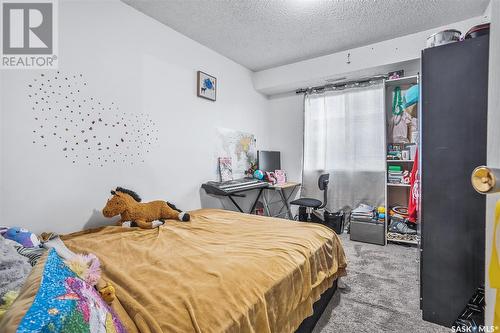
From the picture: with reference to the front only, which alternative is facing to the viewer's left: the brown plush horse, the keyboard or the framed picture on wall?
the brown plush horse

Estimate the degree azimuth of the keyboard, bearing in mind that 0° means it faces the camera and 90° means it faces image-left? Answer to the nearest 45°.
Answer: approximately 315°

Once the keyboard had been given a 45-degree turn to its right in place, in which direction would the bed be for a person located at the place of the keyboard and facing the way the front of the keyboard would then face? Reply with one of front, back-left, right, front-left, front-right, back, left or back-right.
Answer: front

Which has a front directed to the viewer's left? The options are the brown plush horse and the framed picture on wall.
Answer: the brown plush horse

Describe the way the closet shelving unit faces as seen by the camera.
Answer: facing the viewer and to the left of the viewer

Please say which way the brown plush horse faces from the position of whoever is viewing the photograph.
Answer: facing to the left of the viewer

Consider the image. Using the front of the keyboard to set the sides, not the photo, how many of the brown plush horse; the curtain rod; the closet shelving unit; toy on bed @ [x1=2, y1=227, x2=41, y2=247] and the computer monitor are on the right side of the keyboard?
2

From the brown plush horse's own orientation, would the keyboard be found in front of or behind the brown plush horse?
behind

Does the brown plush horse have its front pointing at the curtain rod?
no

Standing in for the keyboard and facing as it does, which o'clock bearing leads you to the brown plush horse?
The brown plush horse is roughly at 3 o'clock from the keyboard.

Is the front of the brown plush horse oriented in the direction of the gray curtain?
no

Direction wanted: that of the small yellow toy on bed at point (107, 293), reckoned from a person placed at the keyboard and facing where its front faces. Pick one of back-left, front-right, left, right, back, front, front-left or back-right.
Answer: front-right

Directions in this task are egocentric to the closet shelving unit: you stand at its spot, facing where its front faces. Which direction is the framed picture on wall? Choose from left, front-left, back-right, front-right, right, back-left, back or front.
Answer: front

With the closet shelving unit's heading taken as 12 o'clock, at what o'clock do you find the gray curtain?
The gray curtain is roughly at 3 o'clock from the closet shelving unit.

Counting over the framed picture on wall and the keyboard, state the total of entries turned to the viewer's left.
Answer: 0

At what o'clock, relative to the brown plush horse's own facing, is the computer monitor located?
The computer monitor is roughly at 5 o'clock from the brown plush horse.

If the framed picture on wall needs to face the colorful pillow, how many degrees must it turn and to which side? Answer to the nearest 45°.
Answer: approximately 45° to its right

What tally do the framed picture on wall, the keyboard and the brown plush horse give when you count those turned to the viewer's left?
1

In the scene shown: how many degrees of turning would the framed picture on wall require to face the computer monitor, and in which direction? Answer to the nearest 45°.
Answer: approximately 90° to its left

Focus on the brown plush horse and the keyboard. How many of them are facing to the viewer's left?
1
